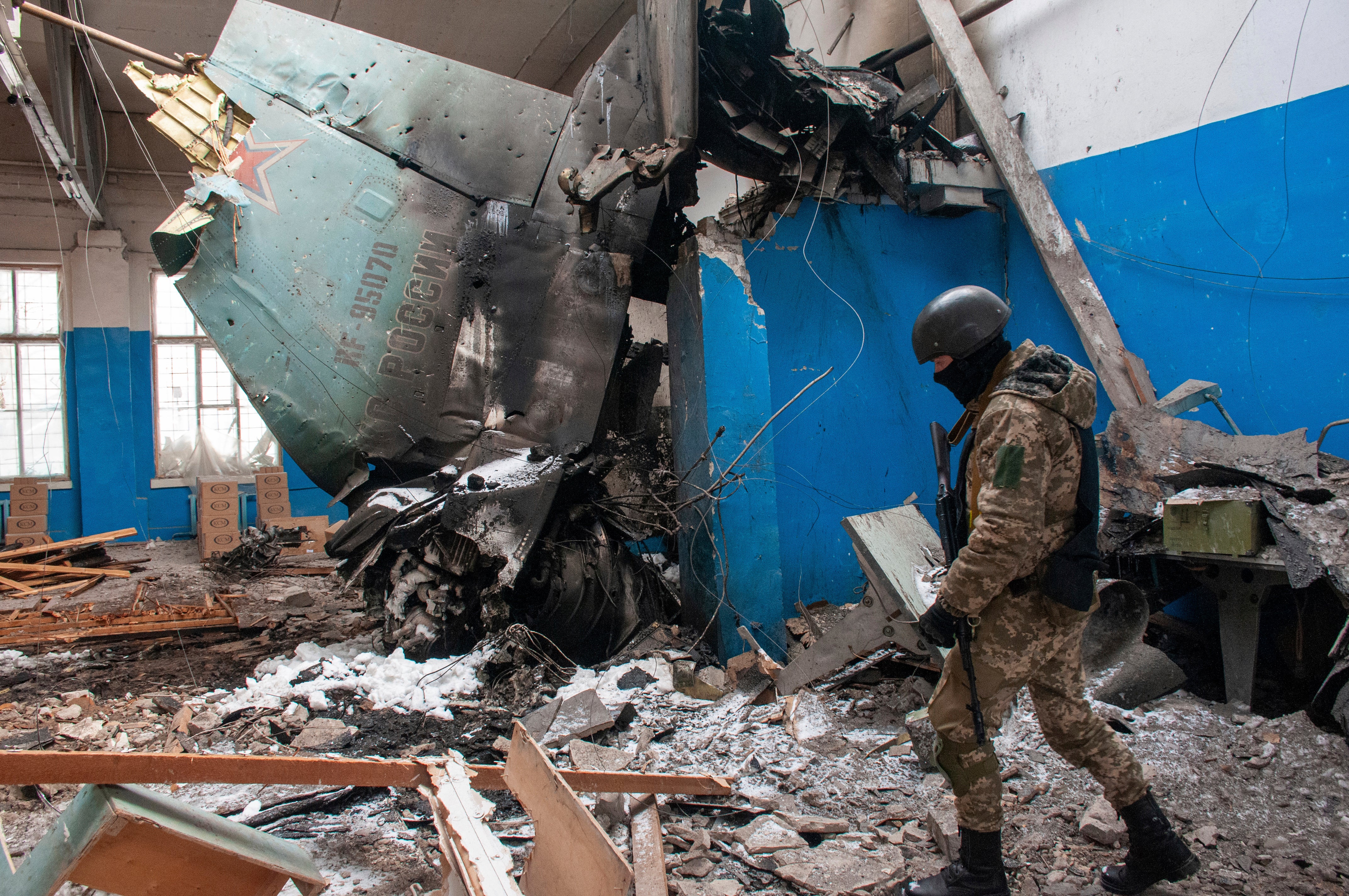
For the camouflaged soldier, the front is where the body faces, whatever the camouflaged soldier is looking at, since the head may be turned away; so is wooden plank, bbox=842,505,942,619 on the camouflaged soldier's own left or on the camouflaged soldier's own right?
on the camouflaged soldier's own right

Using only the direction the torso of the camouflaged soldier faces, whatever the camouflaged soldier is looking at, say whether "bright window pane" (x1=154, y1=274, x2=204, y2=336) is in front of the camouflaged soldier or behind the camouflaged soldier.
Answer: in front

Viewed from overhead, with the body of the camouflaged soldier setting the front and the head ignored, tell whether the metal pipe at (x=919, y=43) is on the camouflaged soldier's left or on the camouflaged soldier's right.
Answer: on the camouflaged soldier's right

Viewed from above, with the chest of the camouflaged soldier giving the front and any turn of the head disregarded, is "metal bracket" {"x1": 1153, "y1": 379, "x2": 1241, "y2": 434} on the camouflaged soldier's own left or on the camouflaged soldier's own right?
on the camouflaged soldier's own right

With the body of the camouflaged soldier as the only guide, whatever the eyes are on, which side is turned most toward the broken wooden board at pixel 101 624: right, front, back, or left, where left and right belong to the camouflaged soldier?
front

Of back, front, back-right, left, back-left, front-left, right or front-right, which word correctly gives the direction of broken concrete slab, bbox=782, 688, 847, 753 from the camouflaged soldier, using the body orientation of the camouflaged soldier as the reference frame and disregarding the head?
front-right

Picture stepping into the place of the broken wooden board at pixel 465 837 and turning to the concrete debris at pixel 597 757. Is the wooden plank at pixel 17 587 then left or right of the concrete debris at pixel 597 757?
left

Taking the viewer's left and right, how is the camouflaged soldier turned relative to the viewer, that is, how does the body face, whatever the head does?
facing to the left of the viewer

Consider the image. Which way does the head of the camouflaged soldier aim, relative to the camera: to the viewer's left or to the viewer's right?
to the viewer's left
